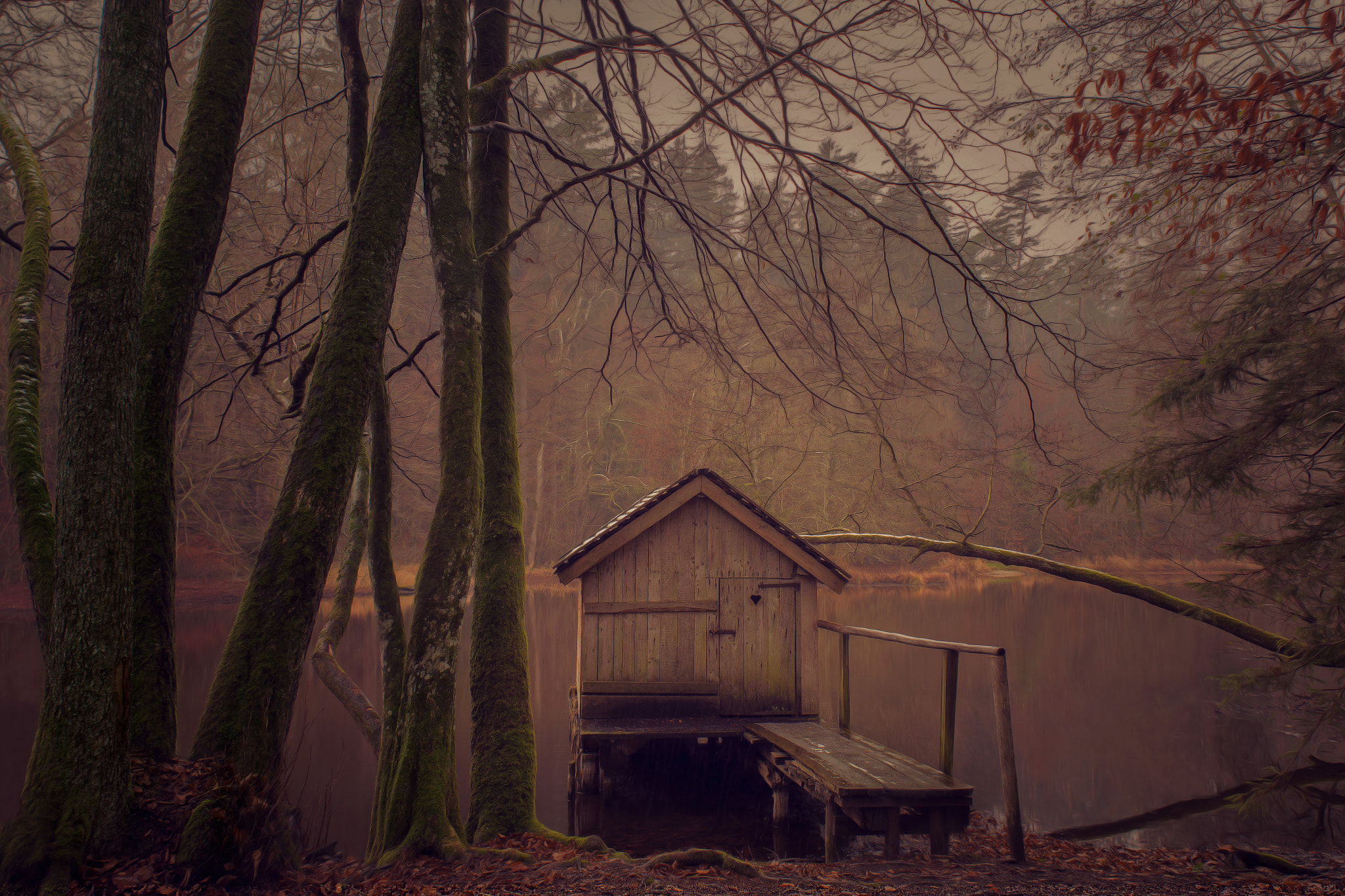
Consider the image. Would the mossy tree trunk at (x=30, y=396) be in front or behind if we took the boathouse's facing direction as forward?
in front

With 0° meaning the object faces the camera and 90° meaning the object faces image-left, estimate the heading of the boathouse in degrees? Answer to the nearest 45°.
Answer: approximately 0°

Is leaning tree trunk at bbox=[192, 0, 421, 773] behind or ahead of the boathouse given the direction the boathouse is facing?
ahead

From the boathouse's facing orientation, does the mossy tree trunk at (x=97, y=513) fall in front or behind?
in front

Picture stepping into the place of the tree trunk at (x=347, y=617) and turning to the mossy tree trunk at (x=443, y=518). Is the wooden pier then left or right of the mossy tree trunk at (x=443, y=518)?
left

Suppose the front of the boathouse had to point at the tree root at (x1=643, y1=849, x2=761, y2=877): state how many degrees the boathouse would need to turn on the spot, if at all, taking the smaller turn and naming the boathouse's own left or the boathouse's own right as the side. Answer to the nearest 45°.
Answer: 0° — it already faces it

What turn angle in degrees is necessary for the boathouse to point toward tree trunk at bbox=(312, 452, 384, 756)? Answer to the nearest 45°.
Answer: approximately 45° to its right
